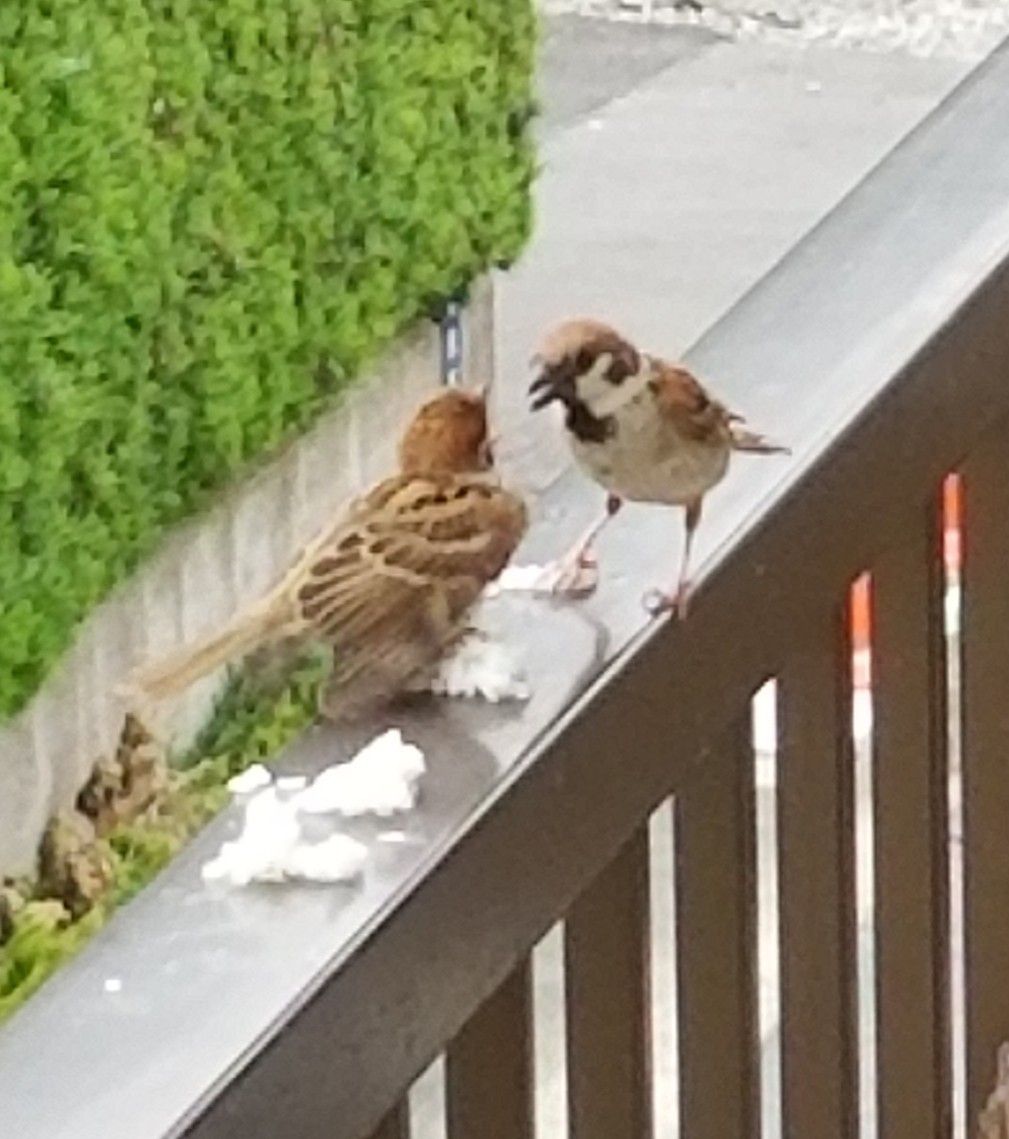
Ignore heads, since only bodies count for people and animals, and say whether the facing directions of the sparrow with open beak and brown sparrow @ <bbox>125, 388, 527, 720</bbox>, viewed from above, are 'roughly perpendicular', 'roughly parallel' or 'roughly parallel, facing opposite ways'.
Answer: roughly parallel, facing opposite ways

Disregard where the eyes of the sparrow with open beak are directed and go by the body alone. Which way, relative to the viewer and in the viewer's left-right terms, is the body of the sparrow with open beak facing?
facing the viewer and to the left of the viewer

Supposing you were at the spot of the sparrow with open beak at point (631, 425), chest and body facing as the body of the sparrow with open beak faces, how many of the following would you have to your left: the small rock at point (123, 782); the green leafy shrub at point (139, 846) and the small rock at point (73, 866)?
0

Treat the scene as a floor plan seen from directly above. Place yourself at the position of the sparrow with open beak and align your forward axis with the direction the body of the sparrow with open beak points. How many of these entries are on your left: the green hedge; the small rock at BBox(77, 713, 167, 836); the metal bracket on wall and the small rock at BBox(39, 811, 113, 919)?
0

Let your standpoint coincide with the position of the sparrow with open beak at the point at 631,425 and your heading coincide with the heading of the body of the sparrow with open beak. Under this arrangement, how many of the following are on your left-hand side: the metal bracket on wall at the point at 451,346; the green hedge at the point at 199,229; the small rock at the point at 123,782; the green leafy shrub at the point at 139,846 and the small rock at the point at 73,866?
0

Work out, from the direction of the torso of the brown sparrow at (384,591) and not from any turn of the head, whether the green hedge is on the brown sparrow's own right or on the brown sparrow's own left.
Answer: on the brown sparrow's own left

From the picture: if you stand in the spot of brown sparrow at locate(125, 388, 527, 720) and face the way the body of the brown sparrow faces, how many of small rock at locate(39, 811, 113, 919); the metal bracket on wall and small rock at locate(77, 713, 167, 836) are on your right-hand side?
0

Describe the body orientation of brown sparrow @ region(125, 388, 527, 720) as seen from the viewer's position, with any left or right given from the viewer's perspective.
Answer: facing away from the viewer and to the right of the viewer

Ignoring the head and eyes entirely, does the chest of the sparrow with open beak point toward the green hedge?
no

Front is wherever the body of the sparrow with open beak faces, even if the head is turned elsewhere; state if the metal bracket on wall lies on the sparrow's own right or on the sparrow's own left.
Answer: on the sparrow's own right
